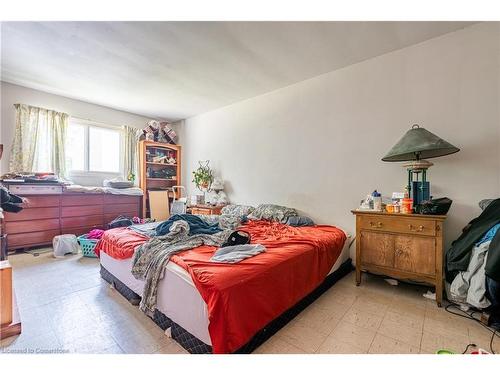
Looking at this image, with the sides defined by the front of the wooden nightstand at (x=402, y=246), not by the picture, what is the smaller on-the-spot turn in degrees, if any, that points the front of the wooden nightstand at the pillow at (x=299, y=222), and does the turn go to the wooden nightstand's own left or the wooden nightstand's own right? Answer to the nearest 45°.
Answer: approximately 45° to the wooden nightstand's own right

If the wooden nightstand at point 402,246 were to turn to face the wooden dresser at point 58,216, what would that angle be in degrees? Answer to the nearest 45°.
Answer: approximately 45° to its right

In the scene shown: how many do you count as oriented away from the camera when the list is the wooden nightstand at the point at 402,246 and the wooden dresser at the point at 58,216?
0

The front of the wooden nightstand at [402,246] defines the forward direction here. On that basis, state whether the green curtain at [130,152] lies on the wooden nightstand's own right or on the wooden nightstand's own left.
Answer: on the wooden nightstand's own right

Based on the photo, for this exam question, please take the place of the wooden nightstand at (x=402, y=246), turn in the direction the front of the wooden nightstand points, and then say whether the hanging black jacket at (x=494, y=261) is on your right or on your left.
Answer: on your left

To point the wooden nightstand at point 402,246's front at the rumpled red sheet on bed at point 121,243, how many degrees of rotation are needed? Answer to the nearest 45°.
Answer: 0° — it already faces it

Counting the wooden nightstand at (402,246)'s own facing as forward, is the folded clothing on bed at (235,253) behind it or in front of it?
in front

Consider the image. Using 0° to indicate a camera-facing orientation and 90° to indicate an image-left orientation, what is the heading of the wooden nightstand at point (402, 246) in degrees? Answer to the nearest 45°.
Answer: approximately 45°

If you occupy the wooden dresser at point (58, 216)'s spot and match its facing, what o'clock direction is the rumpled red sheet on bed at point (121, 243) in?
The rumpled red sheet on bed is roughly at 1 o'clock from the wooden dresser.

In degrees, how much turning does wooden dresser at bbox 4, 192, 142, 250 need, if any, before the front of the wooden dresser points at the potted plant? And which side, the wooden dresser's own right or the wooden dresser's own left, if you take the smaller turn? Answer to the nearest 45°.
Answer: approximately 45° to the wooden dresser's own left

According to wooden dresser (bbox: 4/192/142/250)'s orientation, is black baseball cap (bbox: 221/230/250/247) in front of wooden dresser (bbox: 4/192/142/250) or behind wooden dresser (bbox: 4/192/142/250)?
in front

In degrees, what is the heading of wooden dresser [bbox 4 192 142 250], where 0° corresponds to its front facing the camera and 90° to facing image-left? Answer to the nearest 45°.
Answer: approximately 315°
